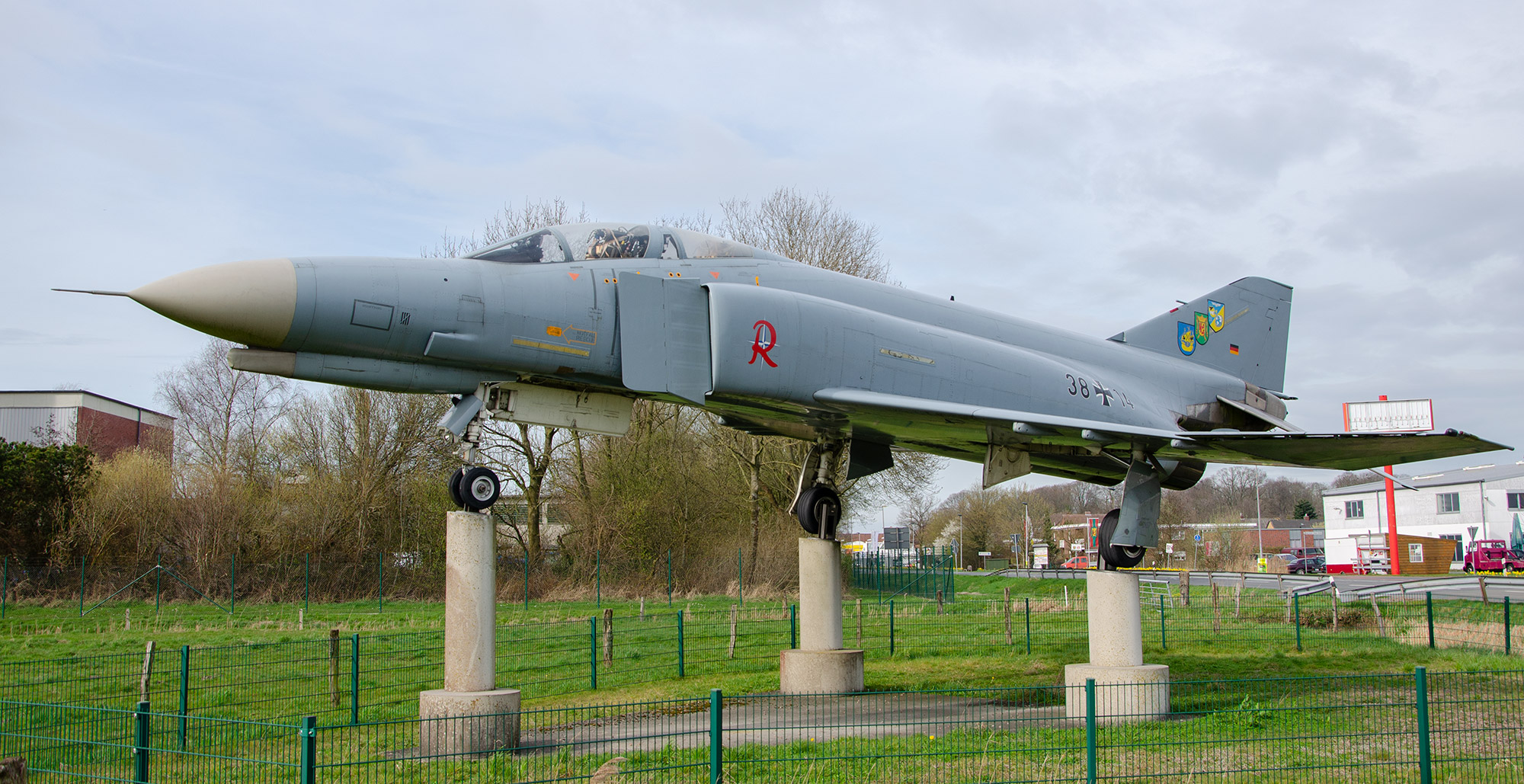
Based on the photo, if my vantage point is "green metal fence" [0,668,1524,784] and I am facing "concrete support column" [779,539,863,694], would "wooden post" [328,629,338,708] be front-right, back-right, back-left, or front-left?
front-left

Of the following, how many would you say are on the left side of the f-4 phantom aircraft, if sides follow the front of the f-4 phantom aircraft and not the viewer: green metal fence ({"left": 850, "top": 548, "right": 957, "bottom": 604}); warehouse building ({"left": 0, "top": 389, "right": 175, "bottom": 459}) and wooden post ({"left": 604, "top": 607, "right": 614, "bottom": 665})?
0

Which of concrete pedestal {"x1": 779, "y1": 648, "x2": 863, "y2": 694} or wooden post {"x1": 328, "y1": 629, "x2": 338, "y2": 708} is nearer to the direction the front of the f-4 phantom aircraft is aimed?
the wooden post

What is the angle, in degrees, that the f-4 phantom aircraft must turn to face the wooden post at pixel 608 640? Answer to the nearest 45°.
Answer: approximately 135° to its right

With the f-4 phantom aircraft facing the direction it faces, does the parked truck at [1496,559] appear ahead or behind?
behind

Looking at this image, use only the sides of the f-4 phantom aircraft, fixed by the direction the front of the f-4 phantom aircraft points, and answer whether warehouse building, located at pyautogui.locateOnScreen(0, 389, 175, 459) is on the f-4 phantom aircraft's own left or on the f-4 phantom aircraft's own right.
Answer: on the f-4 phantom aircraft's own right

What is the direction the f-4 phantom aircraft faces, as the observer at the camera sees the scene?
facing the viewer and to the left of the viewer

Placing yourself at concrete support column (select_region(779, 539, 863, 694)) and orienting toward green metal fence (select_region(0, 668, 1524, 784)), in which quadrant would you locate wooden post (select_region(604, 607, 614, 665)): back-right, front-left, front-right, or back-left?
back-right

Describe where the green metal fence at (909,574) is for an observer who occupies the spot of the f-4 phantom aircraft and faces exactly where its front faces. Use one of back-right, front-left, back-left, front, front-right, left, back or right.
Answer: back-right
